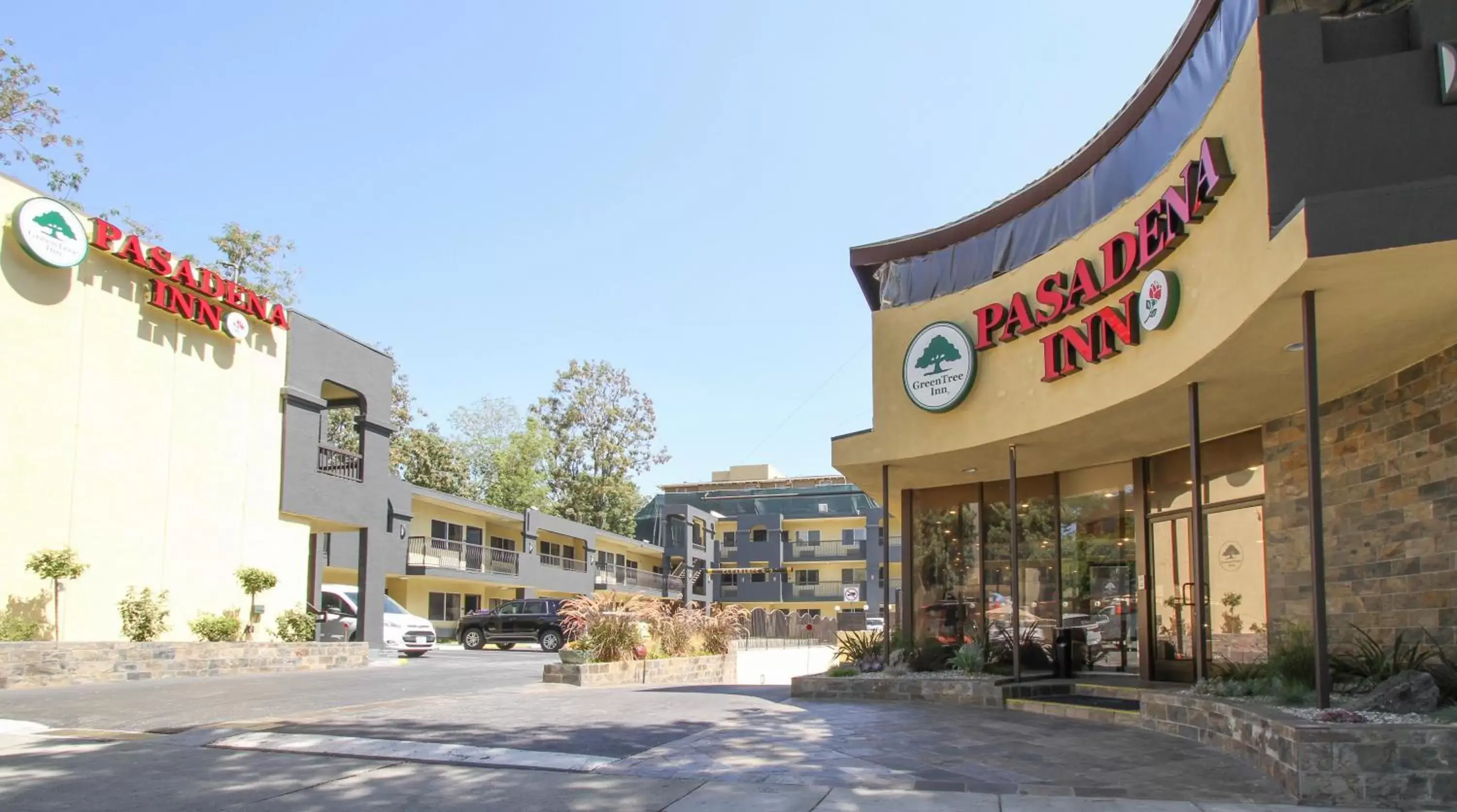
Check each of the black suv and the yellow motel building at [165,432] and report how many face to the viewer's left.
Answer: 1

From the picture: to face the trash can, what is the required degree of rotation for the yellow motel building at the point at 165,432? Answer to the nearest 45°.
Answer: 0° — it already faces it

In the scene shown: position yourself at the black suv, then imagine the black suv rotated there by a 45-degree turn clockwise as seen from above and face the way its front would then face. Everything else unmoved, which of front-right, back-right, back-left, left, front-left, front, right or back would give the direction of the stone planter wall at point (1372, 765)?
back-left

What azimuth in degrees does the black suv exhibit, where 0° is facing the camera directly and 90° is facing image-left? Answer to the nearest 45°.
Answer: approximately 90°

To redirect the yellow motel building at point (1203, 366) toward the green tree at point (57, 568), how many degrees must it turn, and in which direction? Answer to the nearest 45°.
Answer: approximately 45° to its right

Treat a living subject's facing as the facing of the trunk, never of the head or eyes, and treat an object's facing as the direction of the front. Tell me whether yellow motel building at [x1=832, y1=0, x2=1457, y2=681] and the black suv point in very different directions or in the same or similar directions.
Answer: same or similar directions

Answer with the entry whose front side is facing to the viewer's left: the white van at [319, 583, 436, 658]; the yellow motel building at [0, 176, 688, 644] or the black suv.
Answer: the black suv

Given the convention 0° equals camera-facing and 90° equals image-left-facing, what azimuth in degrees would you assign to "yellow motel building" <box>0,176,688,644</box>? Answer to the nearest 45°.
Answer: approximately 315°

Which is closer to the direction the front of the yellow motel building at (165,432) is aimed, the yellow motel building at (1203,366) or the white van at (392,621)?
the yellow motel building

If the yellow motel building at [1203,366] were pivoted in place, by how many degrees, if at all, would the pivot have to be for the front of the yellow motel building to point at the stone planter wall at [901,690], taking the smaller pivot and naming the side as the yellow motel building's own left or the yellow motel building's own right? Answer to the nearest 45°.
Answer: approximately 90° to the yellow motel building's own right

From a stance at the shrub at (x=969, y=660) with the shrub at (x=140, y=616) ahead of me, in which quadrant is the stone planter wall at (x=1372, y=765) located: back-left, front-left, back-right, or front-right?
back-left

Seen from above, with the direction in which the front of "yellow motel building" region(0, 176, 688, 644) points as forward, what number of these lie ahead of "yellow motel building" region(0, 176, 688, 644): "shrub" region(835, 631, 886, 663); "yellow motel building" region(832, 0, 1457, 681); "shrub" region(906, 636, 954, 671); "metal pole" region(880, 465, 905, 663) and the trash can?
5
